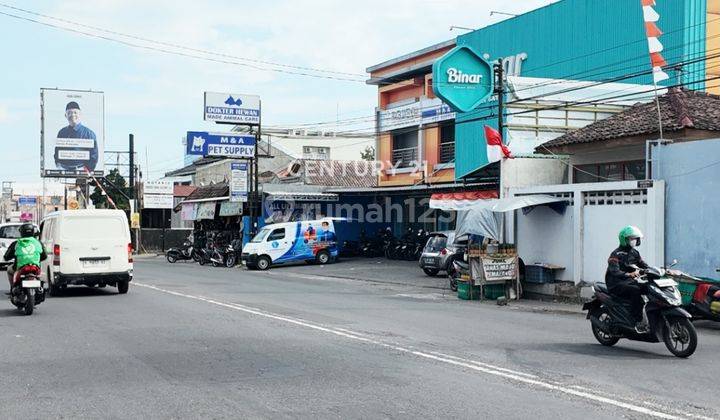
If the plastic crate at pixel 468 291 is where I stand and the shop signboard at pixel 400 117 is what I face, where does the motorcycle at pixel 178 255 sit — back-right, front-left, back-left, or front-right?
front-left

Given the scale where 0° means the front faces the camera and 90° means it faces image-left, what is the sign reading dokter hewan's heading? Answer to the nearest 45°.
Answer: approximately 0°

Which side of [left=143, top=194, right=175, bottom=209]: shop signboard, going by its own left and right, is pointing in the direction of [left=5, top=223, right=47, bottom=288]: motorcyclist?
front

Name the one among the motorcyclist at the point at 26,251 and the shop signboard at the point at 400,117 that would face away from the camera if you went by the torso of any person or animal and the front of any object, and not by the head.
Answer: the motorcyclist

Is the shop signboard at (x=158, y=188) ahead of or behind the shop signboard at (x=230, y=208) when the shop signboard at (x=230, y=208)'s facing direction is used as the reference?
behind

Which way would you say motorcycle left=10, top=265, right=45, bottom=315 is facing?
away from the camera

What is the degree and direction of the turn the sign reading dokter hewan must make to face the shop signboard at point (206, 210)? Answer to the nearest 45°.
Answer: approximately 180°

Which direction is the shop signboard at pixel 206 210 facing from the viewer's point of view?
toward the camera

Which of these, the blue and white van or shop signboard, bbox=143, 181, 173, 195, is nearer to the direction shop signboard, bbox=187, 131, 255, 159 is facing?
the blue and white van

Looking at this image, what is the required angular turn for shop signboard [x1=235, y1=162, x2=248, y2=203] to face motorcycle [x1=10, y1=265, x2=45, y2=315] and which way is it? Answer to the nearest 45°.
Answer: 0° — it already faces it

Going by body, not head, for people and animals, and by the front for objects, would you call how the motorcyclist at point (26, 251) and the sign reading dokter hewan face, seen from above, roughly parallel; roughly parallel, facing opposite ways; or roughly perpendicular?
roughly parallel, facing opposite ways

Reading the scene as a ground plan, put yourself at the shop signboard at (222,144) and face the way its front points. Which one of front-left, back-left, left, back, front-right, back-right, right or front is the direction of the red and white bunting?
front-left

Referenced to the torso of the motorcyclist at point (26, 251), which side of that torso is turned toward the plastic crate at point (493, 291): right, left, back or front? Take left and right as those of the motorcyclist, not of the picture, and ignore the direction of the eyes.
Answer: right

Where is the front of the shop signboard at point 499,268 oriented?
toward the camera

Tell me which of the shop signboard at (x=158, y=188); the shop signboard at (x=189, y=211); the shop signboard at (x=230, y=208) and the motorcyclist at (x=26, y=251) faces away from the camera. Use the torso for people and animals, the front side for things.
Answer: the motorcyclist
